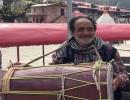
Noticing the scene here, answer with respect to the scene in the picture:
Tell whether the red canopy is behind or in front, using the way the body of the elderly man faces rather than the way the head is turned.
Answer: behind

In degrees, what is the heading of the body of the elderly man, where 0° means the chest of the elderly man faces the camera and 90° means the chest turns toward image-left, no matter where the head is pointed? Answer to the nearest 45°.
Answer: approximately 0°
